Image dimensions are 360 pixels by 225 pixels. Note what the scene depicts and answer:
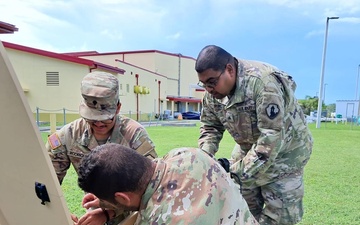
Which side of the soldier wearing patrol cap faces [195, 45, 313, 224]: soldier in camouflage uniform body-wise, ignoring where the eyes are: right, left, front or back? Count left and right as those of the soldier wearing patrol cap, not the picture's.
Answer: left

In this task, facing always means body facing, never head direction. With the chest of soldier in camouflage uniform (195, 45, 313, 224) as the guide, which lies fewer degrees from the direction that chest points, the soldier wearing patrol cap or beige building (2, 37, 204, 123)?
the soldier wearing patrol cap

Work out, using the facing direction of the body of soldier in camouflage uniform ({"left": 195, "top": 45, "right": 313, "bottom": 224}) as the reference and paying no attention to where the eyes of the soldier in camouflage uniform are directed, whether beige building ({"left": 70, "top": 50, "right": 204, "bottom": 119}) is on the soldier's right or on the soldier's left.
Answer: on the soldier's right

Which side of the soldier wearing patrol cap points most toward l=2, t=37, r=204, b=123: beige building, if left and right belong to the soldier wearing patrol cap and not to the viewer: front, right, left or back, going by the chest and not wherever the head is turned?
back

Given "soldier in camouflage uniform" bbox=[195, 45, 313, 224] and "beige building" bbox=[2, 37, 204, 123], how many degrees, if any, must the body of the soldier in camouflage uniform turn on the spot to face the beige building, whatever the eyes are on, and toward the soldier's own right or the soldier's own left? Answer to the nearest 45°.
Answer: approximately 90° to the soldier's own right

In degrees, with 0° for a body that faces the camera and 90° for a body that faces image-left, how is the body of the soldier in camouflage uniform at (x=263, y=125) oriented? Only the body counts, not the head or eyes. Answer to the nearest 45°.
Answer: approximately 45°

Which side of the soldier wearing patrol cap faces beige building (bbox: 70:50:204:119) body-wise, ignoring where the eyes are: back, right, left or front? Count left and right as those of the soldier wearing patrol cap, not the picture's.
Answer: back

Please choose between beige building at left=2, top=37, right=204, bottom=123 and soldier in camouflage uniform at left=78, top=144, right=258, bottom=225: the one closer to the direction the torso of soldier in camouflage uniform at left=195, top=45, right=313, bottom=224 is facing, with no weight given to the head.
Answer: the soldier in camouflage uniform

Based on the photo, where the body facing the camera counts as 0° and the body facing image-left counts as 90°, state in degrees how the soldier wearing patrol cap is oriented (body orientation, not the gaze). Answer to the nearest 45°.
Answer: approximately 0°
